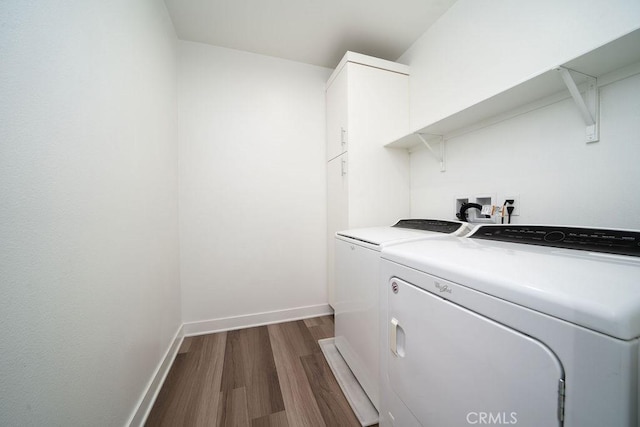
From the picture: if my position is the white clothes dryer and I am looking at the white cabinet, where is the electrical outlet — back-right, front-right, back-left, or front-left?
front-right

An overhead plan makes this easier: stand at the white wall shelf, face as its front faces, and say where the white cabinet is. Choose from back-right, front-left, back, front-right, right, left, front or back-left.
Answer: front-right

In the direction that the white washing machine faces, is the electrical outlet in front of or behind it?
behind

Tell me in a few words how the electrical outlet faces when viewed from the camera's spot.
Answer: facing the viewer and to the left of the viewer

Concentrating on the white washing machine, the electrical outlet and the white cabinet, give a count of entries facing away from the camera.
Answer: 0

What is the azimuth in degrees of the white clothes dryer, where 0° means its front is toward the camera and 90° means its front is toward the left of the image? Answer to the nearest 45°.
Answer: approximately 45°

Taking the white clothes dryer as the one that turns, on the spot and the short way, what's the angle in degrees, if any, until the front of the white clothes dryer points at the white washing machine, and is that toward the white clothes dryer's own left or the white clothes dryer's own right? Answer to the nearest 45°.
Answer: approximately 90° to the white clothes dryer's own right

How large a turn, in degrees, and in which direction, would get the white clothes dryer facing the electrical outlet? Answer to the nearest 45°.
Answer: approximately 135° to its right

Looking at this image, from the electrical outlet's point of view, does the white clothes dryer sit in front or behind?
in front

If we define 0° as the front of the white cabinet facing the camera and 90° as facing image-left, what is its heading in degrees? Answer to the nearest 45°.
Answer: approximately 45°
